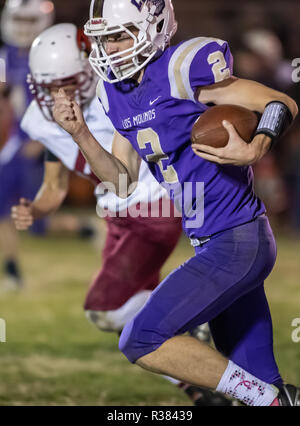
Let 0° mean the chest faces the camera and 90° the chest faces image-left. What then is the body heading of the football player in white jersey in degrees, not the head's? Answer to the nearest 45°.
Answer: approximately 45°

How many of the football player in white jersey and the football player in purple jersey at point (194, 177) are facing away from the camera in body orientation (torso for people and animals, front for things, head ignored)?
0

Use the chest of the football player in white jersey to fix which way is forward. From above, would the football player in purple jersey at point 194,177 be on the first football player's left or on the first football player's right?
on the first football player's left

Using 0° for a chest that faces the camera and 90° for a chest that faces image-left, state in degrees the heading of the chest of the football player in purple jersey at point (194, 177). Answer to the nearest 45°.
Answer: approximately 45°

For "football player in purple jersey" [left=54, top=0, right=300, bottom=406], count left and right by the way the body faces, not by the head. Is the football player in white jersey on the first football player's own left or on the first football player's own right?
on the first football player's own right

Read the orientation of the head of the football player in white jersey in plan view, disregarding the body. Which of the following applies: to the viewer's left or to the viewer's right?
to the viewer's left
